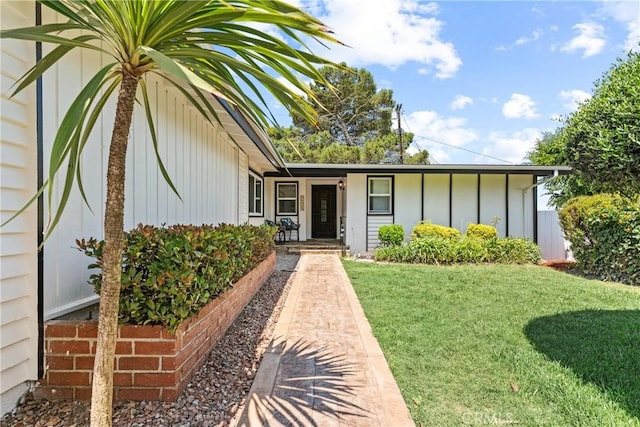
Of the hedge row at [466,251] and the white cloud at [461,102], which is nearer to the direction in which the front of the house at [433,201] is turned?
the hedge row

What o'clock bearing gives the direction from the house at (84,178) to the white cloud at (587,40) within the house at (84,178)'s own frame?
The white cloud is roughly at 8 o'clock from the house.

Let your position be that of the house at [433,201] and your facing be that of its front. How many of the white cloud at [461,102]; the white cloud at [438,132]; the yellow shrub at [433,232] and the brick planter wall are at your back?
2

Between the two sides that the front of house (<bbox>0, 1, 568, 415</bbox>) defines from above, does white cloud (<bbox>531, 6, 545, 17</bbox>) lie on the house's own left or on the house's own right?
on the house's own left

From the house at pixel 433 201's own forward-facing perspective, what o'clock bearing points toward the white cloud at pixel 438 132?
The white cloud is roughly at 6 o'clock from the house.

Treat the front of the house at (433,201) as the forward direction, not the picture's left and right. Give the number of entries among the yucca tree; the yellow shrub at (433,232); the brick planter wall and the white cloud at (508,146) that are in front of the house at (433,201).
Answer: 3

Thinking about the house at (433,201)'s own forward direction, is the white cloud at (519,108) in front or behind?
behind

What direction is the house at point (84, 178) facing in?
toward the camera
